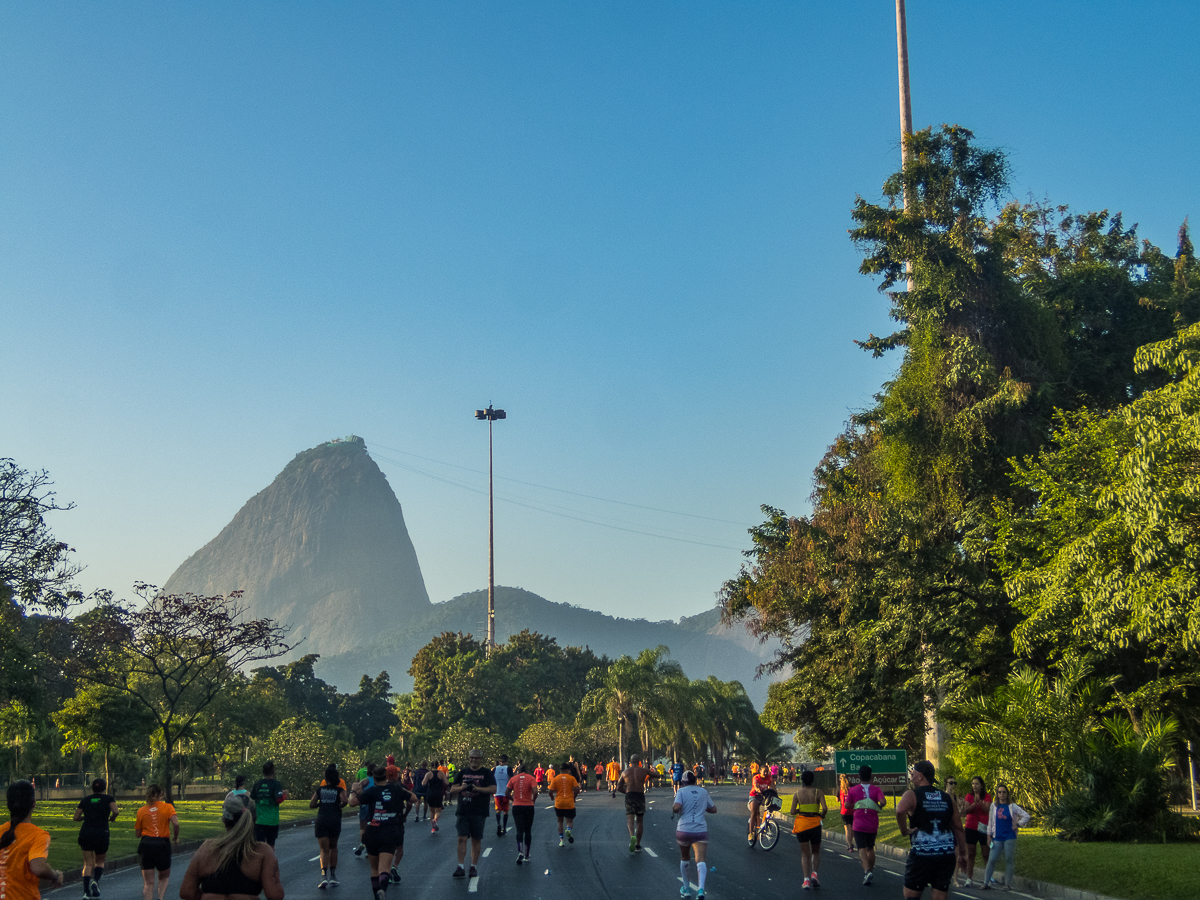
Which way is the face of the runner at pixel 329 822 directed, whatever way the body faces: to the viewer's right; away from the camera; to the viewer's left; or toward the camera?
away from the camera

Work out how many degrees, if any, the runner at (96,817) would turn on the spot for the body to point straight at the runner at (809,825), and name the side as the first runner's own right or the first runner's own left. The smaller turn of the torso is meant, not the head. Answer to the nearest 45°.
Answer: approximately 90° to the first runner's own right

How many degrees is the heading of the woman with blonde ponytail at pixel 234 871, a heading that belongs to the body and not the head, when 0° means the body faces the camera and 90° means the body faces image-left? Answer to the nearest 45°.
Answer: approximately 180°

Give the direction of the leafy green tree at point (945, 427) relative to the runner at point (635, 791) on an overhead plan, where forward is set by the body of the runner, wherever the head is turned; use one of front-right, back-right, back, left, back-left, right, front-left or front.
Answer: front-right

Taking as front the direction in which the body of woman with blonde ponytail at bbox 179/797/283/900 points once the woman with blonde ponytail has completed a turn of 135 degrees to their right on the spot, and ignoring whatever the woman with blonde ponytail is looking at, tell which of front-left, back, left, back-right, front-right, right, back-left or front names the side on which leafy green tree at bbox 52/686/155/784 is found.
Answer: back-left

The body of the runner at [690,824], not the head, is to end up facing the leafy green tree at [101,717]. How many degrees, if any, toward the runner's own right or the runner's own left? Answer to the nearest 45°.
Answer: approximately 45° to the runner's own left

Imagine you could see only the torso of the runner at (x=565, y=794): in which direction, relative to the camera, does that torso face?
away from the camera

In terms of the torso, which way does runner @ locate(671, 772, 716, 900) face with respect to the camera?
away from the camera

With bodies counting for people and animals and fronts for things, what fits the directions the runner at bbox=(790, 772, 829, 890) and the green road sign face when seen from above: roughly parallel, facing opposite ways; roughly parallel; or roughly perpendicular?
roughly parallel, facing opposite ways

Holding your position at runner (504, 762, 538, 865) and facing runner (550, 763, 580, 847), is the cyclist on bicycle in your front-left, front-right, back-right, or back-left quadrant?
front-right

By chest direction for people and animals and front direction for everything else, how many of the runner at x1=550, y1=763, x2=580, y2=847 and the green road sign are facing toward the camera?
1

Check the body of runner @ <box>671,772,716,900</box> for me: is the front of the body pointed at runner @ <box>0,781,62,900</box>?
no

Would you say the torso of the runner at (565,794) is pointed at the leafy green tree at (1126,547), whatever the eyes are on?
no

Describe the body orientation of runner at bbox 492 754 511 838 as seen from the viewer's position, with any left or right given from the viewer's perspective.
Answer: facing away from the viewer

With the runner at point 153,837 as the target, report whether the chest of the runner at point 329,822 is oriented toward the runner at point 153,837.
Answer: no

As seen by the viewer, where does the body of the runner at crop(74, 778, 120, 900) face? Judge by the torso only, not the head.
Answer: away from the camera

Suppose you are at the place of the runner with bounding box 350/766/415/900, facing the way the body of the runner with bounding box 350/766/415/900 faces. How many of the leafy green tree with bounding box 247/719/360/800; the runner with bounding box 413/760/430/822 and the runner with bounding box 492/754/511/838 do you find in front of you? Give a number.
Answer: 3

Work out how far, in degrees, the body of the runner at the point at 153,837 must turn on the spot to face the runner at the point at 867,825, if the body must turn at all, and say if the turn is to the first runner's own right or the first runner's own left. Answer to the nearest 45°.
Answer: approximately 90° to the first runner's own right

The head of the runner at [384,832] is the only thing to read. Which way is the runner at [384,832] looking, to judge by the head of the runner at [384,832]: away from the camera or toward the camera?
away from the camera

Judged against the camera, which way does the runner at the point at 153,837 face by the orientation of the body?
away from the camera

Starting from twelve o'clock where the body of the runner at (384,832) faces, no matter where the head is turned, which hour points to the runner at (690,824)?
the runner at (690,824) is roughly at 3 o'clock from the runner at (384,832).
